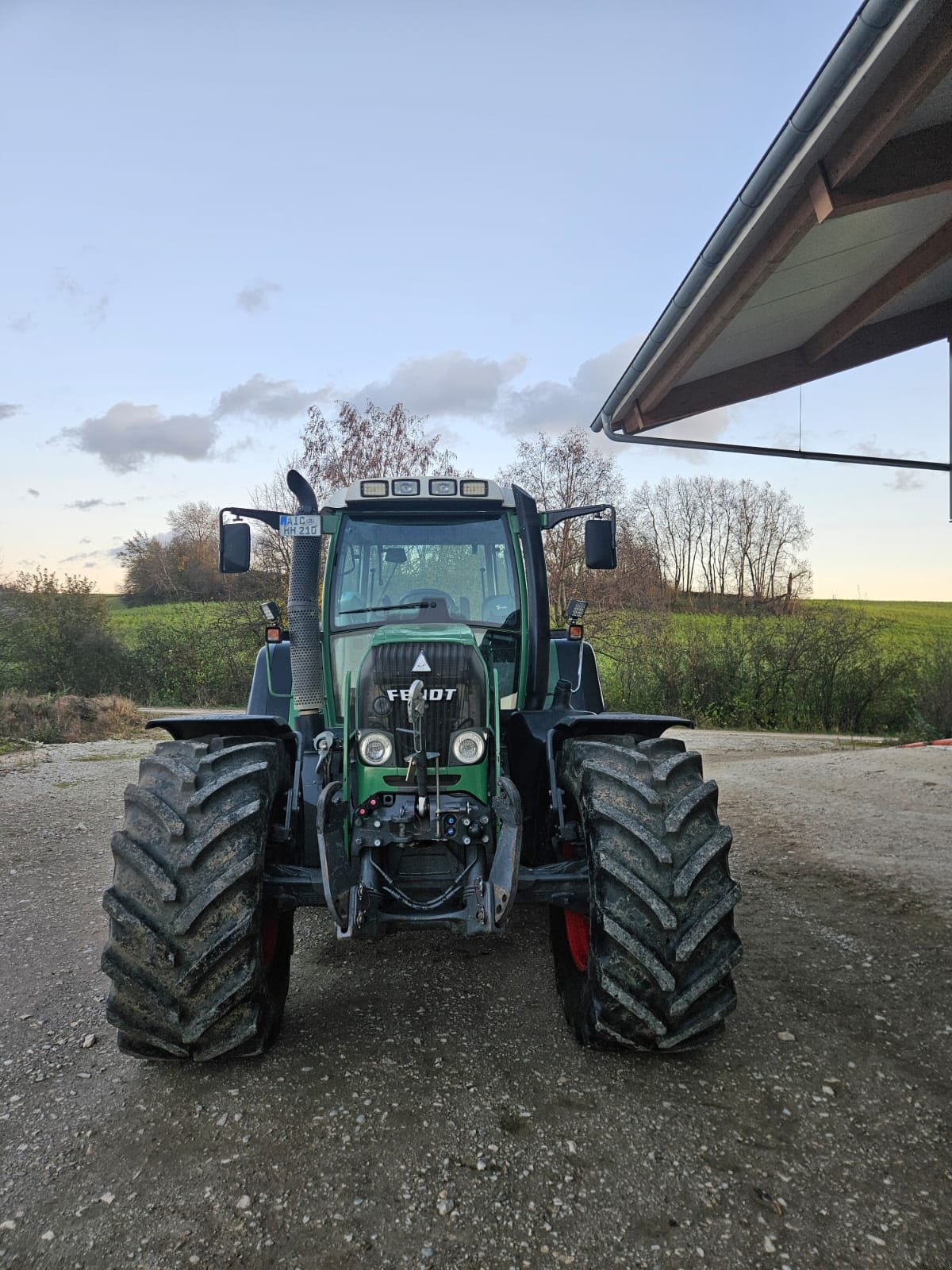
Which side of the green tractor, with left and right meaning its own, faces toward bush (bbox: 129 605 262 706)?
back

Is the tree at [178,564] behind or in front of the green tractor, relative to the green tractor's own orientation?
behind

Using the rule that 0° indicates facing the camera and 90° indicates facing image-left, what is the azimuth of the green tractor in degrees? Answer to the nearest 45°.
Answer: approximately 0°

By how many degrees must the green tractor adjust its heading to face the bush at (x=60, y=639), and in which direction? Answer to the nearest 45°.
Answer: approximately 135° to its right
